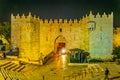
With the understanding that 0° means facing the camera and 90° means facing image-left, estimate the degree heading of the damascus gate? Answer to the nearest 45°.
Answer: approximately 0°

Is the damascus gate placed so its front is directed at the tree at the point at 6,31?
no
